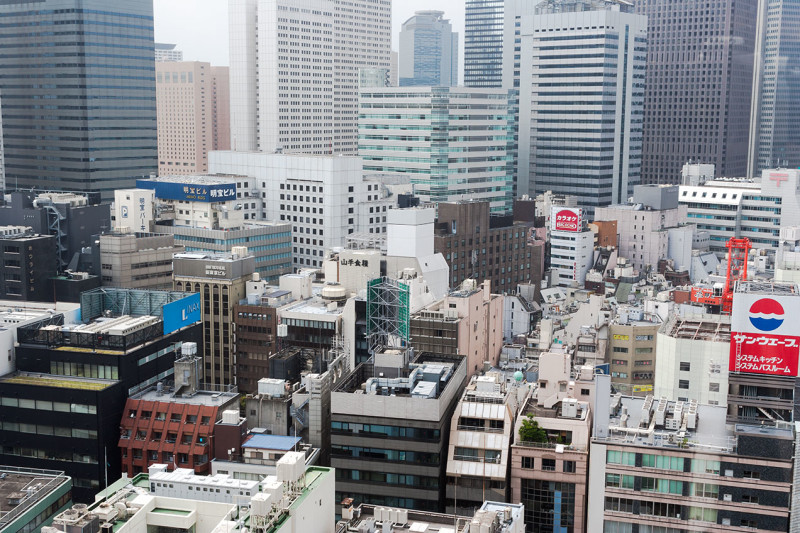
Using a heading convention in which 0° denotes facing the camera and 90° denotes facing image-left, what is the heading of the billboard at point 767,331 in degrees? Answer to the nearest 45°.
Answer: approximately 0°
